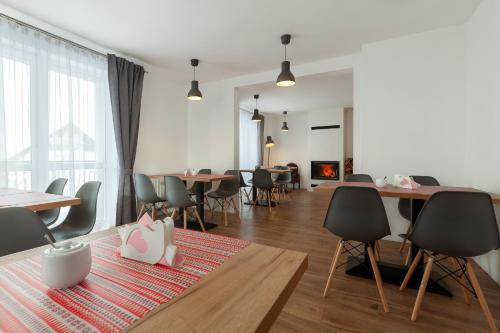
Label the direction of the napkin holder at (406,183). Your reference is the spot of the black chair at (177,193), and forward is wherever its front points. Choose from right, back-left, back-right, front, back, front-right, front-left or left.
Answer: right

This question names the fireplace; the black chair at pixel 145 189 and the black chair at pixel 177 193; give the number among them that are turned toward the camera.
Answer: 1

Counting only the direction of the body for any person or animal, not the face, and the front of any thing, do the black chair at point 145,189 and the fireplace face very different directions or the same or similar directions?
very different directions

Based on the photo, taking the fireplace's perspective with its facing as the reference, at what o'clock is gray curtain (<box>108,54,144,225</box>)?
The gray curtain is roughly at 1 o'clock from the fireplace.

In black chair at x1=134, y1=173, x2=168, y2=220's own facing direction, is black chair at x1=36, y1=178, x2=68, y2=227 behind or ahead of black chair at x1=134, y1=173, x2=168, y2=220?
behind

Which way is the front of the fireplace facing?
toward the camera

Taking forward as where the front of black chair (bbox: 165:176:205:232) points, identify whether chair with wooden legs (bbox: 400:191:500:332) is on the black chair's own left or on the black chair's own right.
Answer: on the black chair's own right

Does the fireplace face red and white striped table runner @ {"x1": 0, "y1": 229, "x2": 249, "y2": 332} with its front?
yes

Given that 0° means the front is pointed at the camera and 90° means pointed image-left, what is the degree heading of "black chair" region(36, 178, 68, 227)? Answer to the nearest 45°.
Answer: approximately 45°

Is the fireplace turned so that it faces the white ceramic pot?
yes

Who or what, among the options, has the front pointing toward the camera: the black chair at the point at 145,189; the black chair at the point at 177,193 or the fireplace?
the fireplace

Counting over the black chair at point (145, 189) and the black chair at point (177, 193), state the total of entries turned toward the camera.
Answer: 0

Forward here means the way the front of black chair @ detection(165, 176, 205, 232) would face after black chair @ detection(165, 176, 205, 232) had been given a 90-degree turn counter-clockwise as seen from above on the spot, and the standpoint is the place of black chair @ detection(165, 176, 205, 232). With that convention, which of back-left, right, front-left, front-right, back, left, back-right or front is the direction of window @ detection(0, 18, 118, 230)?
front-left
